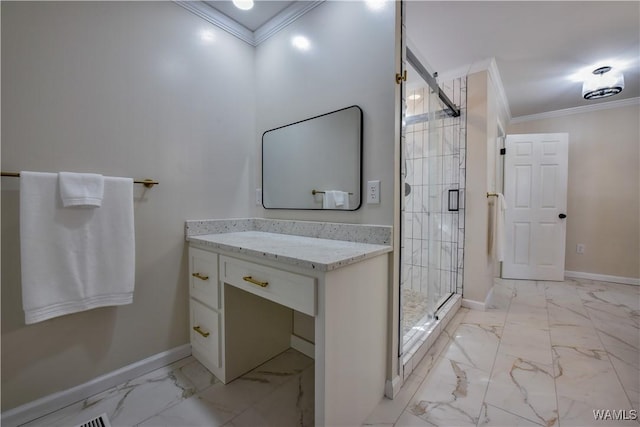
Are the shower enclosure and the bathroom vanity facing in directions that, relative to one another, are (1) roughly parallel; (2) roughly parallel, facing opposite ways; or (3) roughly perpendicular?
roughly perpendicular

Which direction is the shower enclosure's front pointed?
to the viewer's right

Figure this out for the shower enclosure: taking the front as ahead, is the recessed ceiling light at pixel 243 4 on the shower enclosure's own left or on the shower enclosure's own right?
on the shower enclosure's own right

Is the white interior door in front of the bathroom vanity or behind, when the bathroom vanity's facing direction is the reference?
behind

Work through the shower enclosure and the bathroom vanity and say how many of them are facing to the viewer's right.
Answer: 1

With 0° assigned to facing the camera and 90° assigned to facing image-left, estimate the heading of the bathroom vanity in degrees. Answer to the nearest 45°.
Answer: approximately 45°

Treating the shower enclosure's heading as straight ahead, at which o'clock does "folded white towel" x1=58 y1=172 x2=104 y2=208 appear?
The folded white towel is roughly at 4 o'clock from the shower enclosure.
